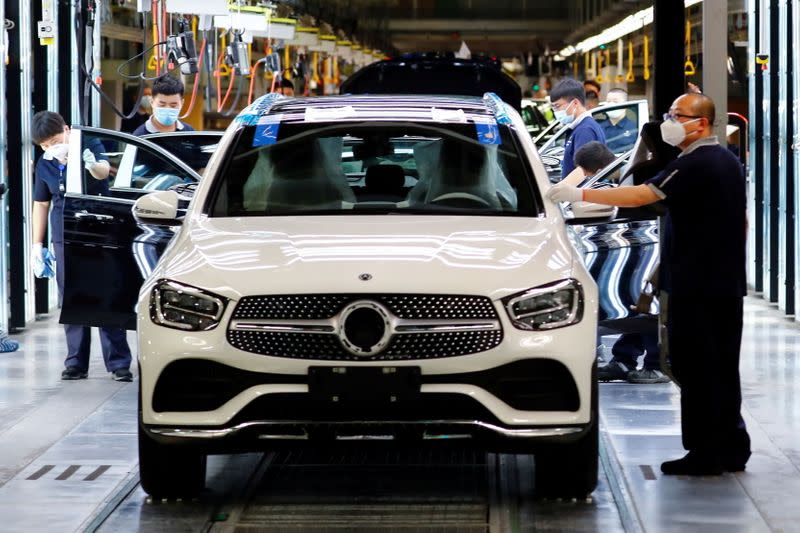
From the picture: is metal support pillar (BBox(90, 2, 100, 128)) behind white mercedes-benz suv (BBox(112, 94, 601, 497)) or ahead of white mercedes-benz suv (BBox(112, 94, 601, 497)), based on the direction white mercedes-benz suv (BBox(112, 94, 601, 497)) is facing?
behind

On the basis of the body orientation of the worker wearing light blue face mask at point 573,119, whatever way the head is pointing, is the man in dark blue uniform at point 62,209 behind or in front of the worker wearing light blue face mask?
in front

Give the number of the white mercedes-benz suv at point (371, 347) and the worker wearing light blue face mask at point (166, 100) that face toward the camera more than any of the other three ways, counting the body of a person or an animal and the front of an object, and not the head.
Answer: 2

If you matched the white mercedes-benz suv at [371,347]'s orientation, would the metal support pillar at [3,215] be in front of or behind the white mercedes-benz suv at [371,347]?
behind

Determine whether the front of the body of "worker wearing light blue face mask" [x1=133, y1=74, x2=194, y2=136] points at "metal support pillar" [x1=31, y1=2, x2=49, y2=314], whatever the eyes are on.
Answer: no

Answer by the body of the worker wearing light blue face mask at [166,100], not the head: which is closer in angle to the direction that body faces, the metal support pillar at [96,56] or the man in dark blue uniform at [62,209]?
the man in dark blue uniform

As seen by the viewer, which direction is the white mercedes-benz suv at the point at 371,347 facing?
toward the camera

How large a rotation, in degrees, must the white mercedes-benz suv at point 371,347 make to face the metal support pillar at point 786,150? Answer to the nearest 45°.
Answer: approximately 135° to its left

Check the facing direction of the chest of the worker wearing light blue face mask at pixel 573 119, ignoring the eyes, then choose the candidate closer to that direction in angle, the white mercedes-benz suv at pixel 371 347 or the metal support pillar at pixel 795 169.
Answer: the white mercedes-benz suv

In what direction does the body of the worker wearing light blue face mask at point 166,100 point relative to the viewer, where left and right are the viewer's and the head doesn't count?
facing the viewer

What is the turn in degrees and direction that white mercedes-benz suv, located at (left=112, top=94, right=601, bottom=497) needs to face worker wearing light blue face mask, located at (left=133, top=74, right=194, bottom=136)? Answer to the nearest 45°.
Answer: approximately 180°

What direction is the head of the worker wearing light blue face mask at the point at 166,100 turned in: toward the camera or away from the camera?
toward the camera

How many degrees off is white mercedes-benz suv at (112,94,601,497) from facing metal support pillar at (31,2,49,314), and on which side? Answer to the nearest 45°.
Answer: approximately 180°
